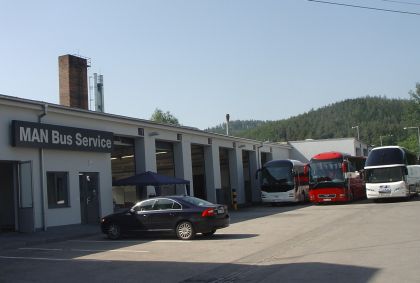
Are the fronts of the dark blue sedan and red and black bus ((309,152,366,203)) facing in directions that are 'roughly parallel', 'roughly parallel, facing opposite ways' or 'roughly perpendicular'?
roughly perpendicular

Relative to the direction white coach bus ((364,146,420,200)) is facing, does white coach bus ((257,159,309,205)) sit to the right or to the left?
on its right

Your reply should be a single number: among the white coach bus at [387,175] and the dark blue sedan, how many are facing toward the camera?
1

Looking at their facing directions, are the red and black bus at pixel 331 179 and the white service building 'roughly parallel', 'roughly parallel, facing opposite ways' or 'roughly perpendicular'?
roughly perpendicular

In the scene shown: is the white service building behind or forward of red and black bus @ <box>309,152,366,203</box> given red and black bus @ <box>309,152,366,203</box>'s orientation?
forward

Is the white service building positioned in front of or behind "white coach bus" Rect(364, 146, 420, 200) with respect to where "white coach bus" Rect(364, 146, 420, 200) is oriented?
in front

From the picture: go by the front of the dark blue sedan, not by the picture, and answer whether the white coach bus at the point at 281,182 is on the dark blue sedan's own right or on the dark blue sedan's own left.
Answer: on the dark blue sedan's own right

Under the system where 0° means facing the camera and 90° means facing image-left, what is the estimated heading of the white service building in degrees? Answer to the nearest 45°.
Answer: approximately 315°

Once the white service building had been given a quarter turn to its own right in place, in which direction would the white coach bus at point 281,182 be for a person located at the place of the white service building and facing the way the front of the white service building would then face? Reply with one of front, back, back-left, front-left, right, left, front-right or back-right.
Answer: back

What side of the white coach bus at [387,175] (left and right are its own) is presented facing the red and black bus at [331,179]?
right

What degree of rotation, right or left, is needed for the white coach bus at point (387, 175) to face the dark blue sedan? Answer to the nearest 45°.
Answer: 0° — it already faces it

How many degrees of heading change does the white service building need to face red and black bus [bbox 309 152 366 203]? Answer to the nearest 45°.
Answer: approximately 90° to its left

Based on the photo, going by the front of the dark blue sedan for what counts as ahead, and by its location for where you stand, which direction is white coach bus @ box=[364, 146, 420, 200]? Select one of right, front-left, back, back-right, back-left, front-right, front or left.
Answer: right

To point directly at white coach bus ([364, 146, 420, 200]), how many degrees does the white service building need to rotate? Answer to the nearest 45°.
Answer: approximately 90° to its left
